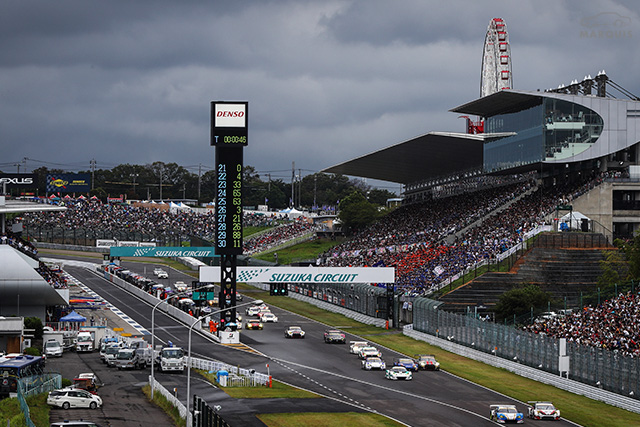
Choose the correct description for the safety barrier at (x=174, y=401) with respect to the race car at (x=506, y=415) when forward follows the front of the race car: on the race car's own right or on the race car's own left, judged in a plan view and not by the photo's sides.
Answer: on the race car's own right

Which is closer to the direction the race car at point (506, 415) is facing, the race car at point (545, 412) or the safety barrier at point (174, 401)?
the race car

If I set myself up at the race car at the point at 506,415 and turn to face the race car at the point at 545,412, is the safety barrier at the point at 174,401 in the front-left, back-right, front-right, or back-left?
back-left

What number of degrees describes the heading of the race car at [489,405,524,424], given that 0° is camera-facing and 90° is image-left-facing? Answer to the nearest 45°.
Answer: approximately 315°

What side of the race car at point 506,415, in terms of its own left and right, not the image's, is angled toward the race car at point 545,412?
left

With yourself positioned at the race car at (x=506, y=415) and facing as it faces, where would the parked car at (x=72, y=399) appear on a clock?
The parked car is roughly at 4 o'clock from the race car.
